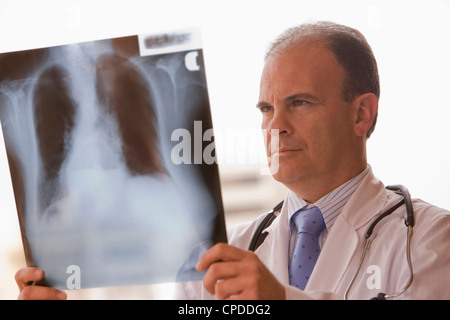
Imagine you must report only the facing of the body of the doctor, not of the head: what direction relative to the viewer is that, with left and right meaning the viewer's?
facing the viewer and to the left of the viewer
